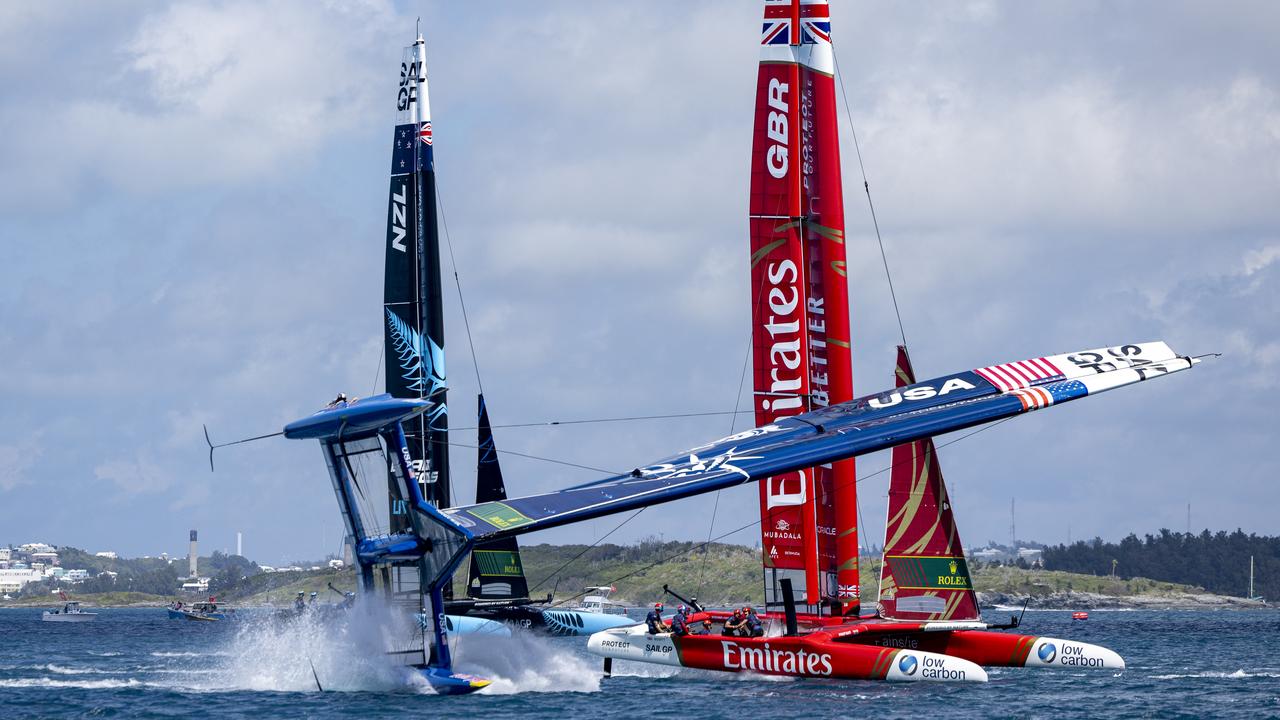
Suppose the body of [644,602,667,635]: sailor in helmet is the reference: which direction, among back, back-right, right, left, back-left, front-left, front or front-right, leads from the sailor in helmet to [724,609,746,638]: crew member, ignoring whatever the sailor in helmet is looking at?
front-right

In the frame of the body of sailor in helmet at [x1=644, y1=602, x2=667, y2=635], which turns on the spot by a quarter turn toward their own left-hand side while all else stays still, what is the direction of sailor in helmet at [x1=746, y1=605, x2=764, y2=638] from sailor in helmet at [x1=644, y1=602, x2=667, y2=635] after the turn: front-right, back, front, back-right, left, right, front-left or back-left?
back-right

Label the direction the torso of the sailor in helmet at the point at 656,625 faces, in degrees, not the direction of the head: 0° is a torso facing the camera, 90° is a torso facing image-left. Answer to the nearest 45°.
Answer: approximately 270°

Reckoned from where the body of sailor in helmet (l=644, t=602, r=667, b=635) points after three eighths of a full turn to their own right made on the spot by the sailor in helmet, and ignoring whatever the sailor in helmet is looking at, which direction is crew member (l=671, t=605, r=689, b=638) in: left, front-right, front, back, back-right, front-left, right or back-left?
left
